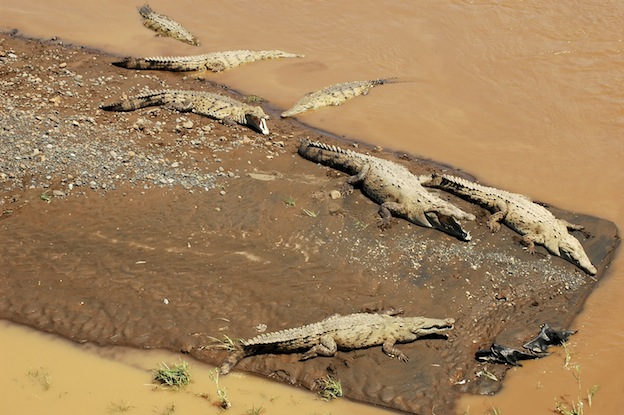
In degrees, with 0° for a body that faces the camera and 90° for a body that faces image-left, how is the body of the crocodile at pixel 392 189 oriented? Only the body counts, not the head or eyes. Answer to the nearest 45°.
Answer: approximately 315°

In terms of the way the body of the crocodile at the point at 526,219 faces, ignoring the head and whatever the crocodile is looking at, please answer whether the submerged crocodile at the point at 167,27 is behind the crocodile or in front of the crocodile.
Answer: behind

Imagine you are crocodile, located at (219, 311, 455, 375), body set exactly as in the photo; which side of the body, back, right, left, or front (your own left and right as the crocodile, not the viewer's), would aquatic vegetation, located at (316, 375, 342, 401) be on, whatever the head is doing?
right

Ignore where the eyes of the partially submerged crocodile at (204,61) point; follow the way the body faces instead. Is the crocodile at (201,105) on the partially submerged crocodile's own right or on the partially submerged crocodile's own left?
on the partially submerged crocodile's own right

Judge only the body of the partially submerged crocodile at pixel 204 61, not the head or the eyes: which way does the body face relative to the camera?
to the viewer's right

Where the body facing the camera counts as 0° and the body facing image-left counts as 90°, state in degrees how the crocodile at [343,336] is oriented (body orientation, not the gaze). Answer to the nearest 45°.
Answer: approximately 270°

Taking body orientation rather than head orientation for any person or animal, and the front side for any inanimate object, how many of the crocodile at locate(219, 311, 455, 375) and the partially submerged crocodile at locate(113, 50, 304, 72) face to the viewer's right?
2

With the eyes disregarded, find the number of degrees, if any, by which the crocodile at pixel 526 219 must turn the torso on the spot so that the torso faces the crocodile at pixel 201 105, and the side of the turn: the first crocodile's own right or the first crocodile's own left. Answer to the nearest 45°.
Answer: approximately 135° to the first crocodile's own right

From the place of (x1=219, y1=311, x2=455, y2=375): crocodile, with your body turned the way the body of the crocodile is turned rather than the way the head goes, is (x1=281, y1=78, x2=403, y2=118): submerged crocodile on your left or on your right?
on your left

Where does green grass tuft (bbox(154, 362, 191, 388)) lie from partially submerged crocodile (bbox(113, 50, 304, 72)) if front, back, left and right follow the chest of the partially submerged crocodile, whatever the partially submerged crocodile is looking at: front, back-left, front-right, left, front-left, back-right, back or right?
right

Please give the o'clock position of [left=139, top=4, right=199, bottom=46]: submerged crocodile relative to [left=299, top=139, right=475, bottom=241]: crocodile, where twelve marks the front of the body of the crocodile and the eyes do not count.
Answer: The submerged crocodile is roughly at 6 o'clock from the crocodile.

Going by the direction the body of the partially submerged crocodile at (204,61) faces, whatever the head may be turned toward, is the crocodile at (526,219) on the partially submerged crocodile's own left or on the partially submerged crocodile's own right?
on the partially submerged crocodile's own right

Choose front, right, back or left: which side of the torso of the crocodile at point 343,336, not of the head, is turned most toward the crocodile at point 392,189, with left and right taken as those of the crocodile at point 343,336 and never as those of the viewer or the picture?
left

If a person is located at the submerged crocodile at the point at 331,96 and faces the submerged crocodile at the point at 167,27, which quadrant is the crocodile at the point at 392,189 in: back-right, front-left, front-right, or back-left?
back-left
